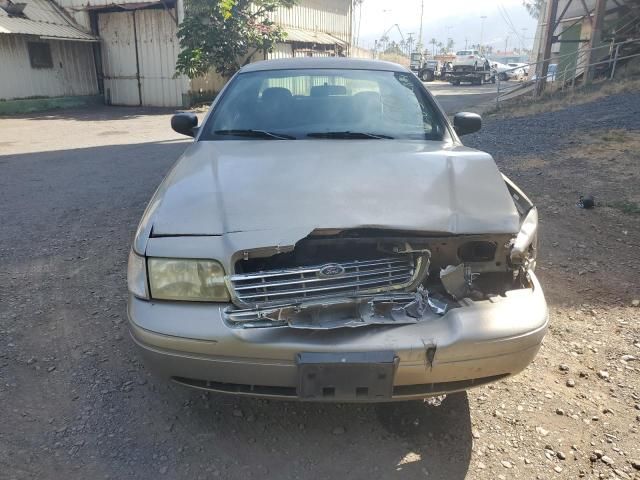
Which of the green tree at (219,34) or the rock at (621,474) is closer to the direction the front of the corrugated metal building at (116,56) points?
the rock

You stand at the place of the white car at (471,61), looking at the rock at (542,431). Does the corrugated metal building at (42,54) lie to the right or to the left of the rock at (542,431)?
right

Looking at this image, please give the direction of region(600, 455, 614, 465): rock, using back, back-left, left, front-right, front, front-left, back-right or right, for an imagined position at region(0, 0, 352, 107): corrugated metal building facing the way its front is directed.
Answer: front

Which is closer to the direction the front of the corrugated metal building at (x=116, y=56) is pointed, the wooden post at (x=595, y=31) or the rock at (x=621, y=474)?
the rock

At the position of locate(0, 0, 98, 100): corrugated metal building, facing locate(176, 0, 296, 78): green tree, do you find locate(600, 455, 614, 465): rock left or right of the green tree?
right

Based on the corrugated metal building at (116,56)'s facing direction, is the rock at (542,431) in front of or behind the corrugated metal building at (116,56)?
in front

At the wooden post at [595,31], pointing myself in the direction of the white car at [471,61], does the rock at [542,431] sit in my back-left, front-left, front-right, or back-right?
back-left

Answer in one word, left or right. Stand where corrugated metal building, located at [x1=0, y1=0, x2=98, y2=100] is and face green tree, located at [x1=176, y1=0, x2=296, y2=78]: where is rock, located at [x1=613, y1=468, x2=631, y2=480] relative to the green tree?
right

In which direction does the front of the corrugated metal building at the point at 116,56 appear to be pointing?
toward the camera

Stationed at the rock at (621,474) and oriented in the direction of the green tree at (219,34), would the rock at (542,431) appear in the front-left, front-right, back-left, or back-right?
front-left

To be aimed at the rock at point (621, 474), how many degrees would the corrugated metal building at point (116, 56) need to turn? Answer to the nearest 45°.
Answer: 0° — it already faces it

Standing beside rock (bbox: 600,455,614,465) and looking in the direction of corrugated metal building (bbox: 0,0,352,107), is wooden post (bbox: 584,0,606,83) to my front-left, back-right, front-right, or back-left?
front-right

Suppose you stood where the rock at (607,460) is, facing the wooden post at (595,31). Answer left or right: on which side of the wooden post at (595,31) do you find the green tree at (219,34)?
left

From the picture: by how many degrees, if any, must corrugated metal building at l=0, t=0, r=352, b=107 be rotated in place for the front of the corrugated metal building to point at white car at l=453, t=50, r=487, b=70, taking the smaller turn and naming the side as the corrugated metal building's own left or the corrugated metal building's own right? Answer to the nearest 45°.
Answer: approximately 135° to the corrugated metal building's own left

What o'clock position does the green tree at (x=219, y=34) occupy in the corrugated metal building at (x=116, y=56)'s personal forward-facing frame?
The green tree is roughly at 10 o'clock from the corrugated metal building.
